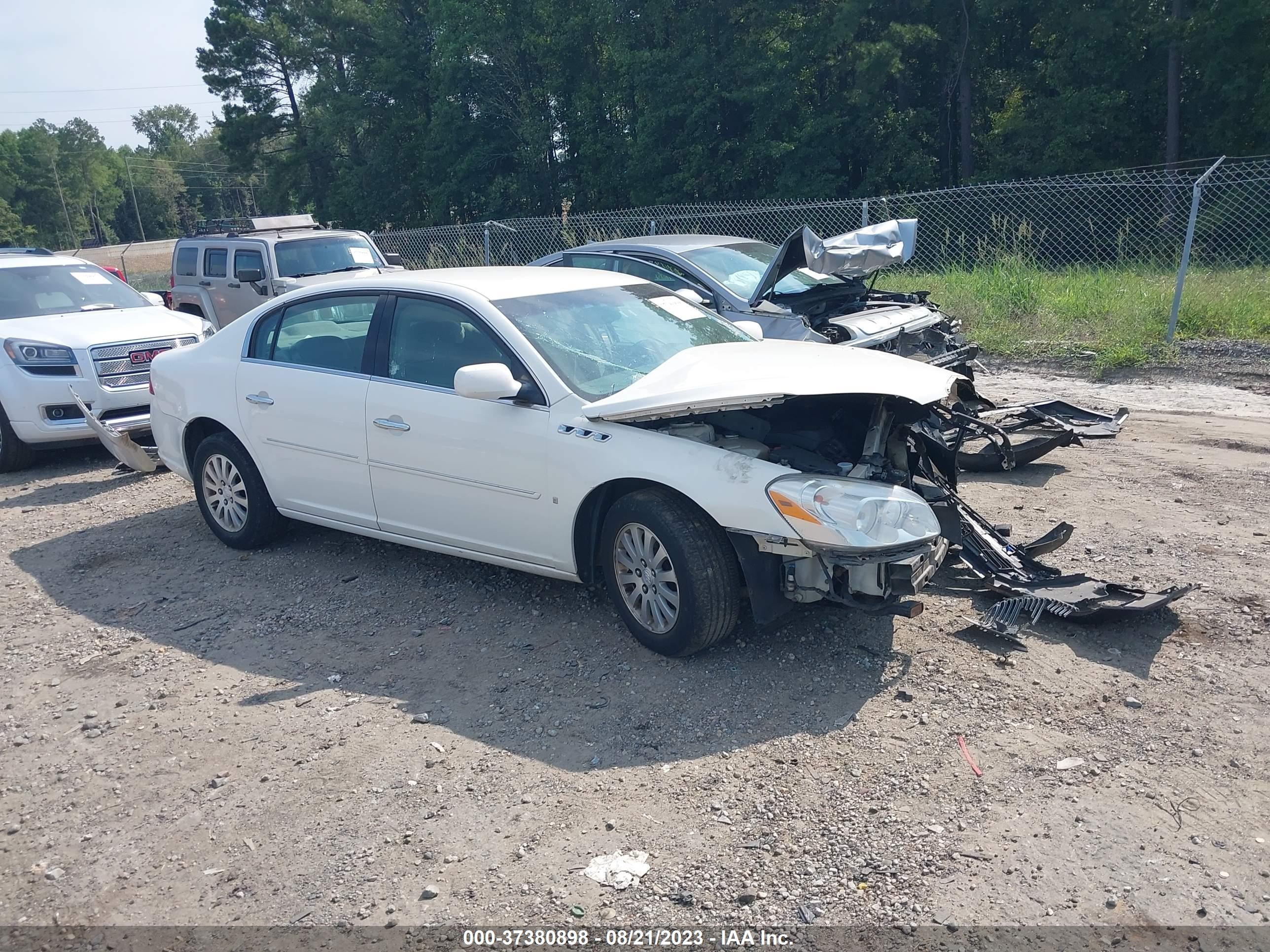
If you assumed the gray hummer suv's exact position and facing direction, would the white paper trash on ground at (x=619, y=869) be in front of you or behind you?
in front

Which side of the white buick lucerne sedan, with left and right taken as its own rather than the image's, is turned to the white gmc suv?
back

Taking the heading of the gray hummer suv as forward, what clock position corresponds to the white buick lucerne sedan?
The white buick lucerne sedan is roughly at 1 o'clock from the gray hummer suv.

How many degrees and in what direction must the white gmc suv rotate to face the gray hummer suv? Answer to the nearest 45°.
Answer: approximately 90° to its left

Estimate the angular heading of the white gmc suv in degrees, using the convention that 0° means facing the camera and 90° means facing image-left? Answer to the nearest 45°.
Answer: approximately 315°

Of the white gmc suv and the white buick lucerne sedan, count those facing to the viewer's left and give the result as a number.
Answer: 0

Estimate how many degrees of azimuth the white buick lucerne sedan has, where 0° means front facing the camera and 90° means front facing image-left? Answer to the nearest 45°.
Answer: approximately 315°

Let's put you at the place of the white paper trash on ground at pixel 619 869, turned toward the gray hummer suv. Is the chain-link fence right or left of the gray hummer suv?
right

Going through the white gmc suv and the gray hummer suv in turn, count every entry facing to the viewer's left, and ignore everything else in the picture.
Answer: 0

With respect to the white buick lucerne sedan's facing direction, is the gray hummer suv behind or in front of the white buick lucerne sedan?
behind

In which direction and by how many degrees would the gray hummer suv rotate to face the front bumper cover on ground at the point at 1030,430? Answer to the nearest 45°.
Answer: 0° — it already faces it

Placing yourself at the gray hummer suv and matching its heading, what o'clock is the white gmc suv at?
The white gmc suv is roughly at 2 o'clock from the gray hummer suv.

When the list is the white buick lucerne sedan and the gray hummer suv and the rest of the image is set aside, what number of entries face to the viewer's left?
0
